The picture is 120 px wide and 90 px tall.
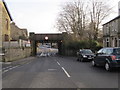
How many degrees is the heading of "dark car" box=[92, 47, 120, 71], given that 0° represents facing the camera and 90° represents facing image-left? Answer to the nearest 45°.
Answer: approximately 135°
